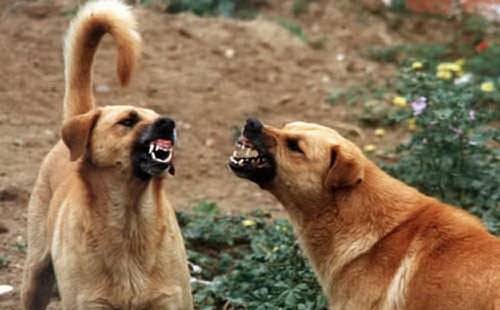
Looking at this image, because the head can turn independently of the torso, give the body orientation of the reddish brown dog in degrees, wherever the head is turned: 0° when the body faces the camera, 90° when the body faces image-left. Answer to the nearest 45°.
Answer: approximately 90°

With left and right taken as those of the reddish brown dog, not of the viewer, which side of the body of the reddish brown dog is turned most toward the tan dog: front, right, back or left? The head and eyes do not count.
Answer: front

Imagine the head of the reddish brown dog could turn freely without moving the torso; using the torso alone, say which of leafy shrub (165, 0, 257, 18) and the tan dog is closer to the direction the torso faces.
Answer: the tan dog

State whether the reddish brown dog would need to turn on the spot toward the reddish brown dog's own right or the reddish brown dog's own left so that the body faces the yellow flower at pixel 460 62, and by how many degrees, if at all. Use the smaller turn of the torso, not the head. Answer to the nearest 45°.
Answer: approximately 90° to the reddish brown dog's own right

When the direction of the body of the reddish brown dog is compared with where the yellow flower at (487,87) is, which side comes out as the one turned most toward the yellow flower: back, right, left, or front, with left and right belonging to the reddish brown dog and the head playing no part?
right

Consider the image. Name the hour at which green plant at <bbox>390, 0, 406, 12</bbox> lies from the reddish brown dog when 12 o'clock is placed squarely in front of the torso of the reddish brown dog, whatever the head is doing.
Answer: The green plant is roughly at 3 o'clock from the reddish brown dog.

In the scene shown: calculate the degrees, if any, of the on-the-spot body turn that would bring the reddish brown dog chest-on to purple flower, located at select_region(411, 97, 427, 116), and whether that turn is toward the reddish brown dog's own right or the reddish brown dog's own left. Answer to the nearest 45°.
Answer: approximately 90° to the reddish brown dog's own right

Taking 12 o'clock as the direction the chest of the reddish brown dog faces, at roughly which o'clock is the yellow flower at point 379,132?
The yellow flower is roughly at 3 o'clock from the reddish brown dog.

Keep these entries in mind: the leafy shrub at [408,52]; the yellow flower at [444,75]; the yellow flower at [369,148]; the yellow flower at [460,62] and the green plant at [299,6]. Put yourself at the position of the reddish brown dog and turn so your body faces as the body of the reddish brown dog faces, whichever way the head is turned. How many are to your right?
5

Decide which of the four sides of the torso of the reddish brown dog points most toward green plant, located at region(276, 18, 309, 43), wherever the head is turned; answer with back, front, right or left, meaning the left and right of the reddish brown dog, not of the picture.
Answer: right
